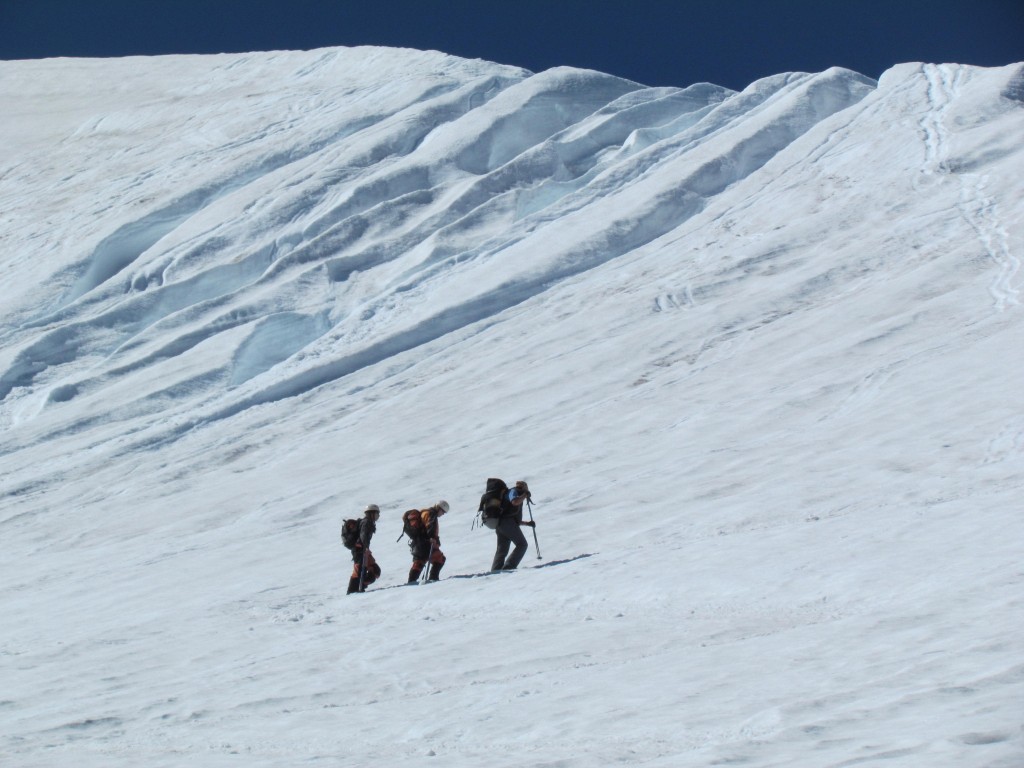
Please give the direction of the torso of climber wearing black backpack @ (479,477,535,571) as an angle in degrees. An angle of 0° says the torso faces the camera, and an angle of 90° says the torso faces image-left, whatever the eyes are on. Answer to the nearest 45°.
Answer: approximately 270°

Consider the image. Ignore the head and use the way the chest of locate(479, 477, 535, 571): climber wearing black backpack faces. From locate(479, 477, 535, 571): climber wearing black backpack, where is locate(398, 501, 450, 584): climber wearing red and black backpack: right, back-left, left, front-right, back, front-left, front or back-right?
back

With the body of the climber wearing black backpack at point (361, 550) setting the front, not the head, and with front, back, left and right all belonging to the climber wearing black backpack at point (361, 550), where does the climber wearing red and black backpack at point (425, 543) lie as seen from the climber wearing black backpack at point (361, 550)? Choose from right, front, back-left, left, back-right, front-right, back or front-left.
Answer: front

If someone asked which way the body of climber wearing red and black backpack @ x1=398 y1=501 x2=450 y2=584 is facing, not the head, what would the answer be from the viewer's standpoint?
to the viewer's right

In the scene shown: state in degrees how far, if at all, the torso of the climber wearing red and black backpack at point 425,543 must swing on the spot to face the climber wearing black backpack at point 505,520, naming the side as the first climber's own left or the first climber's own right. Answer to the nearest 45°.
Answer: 0° — they already face them

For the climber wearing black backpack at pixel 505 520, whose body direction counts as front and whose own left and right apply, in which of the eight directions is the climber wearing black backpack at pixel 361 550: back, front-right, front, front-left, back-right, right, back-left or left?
back

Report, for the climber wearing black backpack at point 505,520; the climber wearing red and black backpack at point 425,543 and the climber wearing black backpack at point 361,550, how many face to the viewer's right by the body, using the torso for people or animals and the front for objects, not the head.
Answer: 3

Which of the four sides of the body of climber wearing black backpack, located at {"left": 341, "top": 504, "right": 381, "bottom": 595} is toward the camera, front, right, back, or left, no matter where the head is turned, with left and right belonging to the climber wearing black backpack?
right
